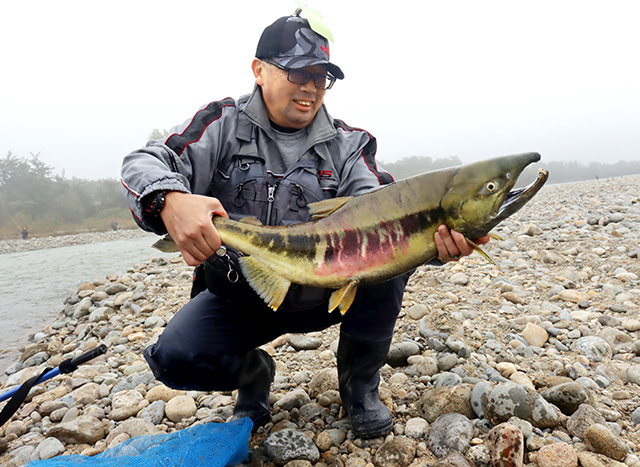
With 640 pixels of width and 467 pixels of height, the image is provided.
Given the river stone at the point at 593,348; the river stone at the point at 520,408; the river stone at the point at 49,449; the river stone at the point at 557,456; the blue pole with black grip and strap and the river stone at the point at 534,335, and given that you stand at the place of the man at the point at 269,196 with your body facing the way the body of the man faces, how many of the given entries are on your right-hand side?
2

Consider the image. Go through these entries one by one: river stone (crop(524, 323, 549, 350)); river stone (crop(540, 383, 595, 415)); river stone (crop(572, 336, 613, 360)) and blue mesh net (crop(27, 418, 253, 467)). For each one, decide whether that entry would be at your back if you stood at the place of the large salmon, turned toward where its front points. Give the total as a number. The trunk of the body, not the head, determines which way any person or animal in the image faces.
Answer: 1

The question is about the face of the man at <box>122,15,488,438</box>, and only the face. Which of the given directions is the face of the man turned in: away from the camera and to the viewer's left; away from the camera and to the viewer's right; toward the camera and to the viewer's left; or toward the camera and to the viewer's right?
toward the camera and to the viewer's right

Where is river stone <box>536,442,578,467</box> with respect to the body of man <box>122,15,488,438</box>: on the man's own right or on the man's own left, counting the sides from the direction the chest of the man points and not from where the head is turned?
on the man's own left

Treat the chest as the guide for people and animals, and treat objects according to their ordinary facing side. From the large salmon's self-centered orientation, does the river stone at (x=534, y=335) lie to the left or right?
on its left

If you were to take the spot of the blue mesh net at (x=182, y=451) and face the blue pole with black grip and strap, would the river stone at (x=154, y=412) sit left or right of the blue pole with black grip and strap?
right

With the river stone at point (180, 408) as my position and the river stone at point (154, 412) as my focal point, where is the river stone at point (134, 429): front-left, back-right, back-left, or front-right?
front-left

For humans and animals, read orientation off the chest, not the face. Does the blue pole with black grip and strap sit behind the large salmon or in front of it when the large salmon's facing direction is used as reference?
behind

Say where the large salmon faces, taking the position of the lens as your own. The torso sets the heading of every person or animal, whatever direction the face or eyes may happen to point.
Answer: facing to the right of the viewer

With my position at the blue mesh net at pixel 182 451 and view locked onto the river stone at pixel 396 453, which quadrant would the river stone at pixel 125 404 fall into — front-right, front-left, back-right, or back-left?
back-left

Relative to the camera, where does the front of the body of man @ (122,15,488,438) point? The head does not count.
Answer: toward the camera

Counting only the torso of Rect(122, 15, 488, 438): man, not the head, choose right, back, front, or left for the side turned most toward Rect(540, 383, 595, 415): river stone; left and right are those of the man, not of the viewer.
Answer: left

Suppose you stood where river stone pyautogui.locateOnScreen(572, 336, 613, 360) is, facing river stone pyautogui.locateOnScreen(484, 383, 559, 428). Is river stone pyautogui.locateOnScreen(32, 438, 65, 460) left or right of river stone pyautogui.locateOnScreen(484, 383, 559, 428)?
right
